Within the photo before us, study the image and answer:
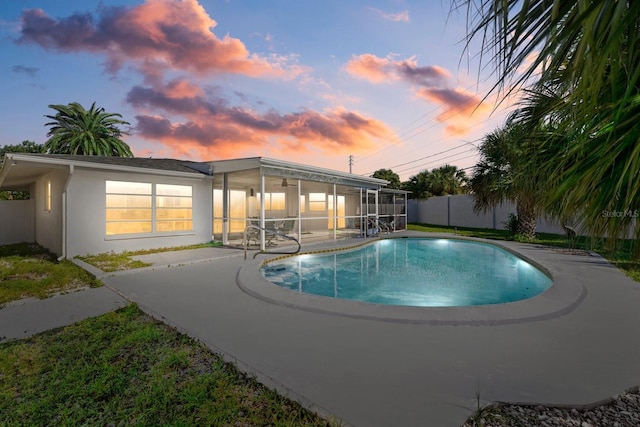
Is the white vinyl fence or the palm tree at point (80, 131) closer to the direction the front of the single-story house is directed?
the white vinyl fence

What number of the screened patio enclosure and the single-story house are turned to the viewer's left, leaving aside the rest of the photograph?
0

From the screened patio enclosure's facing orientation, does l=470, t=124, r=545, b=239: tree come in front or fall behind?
in front

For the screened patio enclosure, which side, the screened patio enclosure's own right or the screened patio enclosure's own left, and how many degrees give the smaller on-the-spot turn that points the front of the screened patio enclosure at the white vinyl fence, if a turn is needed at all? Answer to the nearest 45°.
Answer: approximately 90° to the screened patio enclosure's own left

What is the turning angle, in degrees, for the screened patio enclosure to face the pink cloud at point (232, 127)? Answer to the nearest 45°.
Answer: approximately 180°

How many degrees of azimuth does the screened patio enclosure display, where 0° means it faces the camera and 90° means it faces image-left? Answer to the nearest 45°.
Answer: approximately 315°
